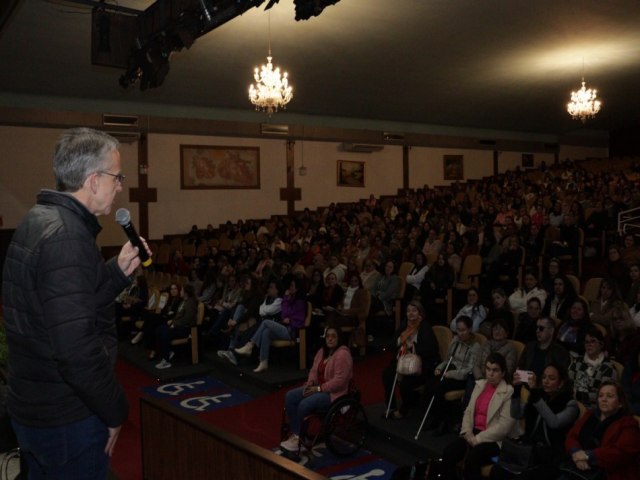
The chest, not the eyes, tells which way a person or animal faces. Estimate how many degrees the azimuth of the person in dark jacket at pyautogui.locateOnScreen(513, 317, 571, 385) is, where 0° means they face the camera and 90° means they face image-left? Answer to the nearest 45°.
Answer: approximately 45°

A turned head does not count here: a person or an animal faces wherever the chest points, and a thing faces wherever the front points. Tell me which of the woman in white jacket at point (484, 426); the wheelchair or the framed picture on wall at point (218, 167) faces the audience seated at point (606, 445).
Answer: the framed picture on wall

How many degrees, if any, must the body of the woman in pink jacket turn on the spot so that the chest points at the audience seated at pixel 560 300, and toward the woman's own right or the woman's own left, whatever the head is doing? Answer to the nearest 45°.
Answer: approximately 180°

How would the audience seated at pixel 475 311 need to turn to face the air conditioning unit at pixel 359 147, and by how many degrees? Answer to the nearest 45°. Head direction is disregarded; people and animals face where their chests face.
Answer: approximately 135° to their right

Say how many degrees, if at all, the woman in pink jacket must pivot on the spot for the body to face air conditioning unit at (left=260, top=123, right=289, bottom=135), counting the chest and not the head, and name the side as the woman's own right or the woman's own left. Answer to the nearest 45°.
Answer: approximately 135° to the woman's own right

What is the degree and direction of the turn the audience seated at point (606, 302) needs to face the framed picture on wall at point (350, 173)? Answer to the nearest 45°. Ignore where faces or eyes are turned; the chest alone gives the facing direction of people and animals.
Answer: approximately 90° to their right

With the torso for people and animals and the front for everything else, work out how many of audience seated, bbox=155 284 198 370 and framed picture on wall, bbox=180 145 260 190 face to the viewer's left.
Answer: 1

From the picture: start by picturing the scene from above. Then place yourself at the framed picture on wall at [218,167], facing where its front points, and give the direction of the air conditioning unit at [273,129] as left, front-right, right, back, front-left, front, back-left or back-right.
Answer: left

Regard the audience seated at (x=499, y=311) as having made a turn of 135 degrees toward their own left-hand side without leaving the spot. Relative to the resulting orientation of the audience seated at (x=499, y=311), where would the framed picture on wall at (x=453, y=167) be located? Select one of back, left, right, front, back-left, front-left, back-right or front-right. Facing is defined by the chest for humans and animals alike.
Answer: left

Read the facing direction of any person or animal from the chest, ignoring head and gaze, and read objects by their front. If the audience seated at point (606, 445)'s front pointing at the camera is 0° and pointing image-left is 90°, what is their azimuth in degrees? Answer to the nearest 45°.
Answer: approximately 45°

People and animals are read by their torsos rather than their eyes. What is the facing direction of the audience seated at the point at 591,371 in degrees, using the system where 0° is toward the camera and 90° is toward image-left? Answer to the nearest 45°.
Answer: approximately 45°

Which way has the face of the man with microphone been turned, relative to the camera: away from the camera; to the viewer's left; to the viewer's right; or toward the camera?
to the viewer's right

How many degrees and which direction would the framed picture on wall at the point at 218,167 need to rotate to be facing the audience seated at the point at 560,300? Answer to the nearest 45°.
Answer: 0° — it already faces them

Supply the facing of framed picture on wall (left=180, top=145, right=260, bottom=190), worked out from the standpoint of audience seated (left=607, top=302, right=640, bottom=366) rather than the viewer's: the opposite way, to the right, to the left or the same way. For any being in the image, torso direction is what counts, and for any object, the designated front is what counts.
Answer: to the left
